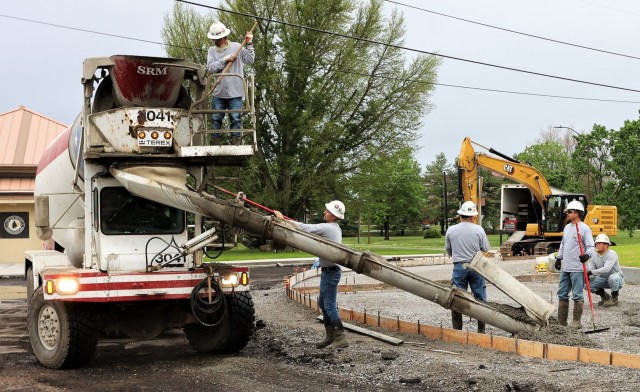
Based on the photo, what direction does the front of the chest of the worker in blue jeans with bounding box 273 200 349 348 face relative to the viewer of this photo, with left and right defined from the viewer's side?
facing to the left of the viewer

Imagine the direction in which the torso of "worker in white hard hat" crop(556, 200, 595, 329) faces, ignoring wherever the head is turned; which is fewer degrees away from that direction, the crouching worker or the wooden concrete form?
the wooden concrete form

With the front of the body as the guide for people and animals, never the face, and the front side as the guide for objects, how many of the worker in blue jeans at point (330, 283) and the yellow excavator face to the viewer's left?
2

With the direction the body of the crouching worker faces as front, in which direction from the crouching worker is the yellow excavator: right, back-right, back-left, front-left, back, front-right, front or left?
back-right

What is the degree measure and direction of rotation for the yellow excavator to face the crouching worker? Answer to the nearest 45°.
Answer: approximately 90° to its left

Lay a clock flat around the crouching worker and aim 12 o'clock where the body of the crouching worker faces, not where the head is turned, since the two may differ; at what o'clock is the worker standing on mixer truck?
The worker standing on mixer truck is roughly at 12 o'clock from the crouching worker.

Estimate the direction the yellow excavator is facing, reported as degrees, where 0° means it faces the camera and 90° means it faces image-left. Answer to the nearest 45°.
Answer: approximately 90°

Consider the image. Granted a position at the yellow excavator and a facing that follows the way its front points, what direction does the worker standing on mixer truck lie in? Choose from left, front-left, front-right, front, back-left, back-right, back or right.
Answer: left

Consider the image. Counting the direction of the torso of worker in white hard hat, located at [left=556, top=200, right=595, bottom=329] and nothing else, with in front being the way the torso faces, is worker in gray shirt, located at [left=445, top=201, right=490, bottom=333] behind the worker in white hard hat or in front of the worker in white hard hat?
in front

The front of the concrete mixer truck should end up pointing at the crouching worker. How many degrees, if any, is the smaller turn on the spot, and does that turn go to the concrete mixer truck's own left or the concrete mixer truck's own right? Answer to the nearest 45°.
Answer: approximately 90° to the concrete mixer truck's own left
